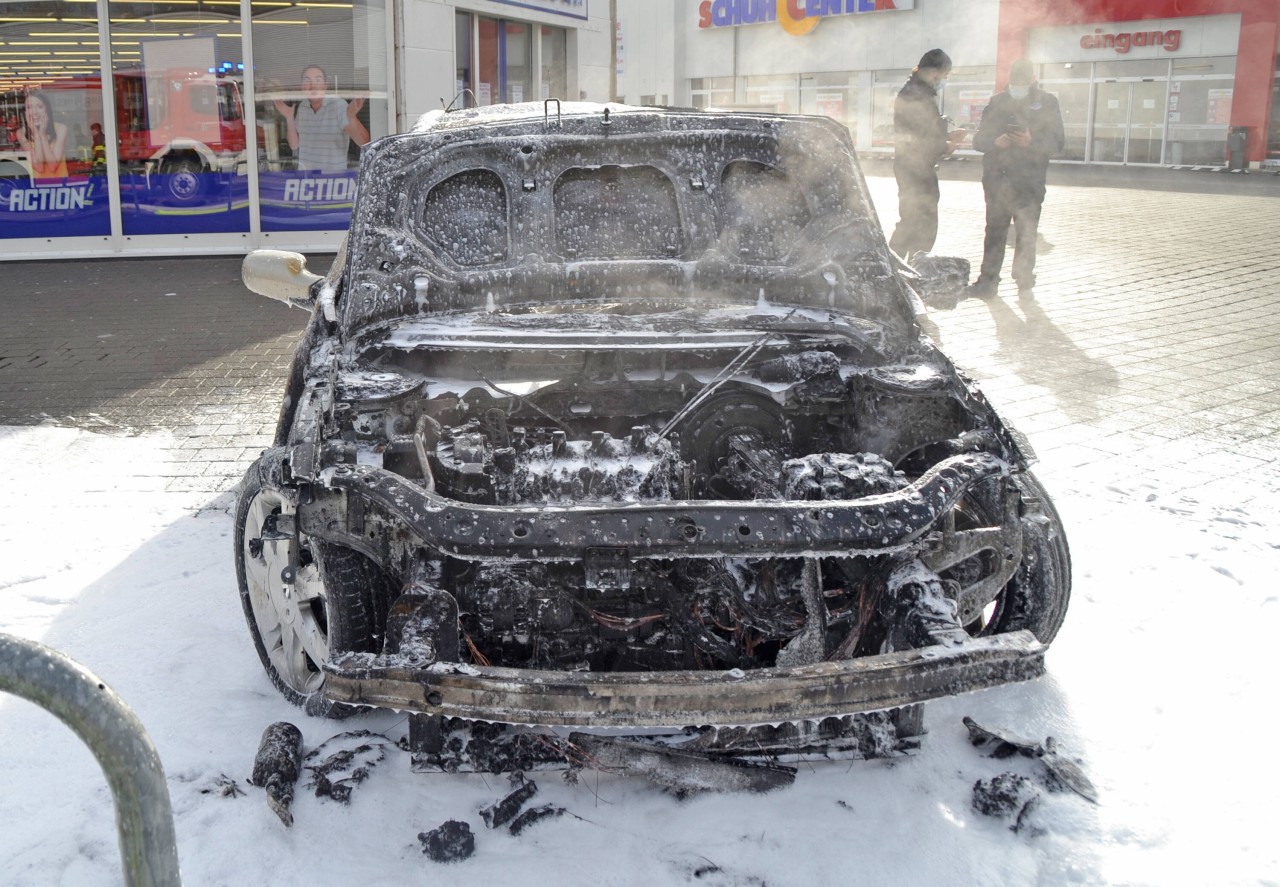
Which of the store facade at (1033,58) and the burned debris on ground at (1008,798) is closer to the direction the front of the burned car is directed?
the burned debris on ground

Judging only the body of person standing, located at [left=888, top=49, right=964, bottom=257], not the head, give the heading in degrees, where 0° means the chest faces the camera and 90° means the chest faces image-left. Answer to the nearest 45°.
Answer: approximately 270°

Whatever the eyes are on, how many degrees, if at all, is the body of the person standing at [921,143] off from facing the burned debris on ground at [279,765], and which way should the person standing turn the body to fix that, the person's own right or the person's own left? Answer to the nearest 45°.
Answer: approximately 90° to the person's own right

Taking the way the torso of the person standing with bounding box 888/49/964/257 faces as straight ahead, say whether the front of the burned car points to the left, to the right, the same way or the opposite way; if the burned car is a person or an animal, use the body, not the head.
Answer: to the right

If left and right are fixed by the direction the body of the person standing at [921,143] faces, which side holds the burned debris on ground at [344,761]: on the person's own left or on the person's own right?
on the person's own right

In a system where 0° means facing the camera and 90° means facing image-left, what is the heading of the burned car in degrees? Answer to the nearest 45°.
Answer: approximately 0°

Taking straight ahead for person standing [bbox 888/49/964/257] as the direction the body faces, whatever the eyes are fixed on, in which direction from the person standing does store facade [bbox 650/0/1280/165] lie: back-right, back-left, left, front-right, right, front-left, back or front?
left

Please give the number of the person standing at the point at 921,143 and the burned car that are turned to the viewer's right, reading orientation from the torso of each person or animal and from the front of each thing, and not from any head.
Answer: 1

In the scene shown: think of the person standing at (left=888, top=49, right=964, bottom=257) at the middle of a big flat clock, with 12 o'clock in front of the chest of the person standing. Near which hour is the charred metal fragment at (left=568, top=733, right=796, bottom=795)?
The charred metal fragment is roughly at 3 o'clock from the person standing.

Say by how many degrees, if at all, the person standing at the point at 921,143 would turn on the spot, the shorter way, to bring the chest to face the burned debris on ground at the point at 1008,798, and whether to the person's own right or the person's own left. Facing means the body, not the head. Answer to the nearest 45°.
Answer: approximately 90° to the person's own right
